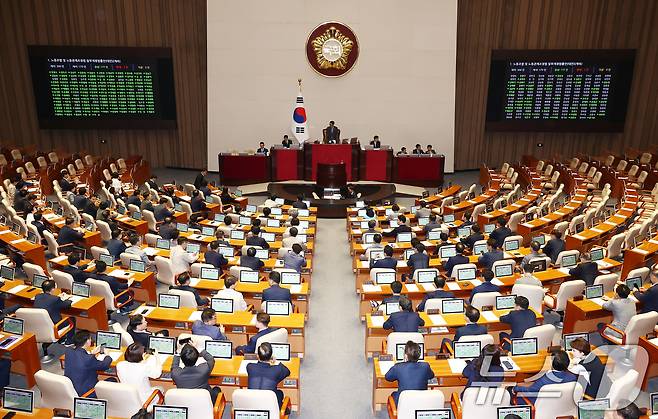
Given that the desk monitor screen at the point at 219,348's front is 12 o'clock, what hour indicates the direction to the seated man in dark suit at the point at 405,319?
The seated man in dark suit is roughly at 9 o'clock from the desk monitor screen.

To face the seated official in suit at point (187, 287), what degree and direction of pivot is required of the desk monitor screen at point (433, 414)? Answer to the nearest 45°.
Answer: approximately 135° to its right

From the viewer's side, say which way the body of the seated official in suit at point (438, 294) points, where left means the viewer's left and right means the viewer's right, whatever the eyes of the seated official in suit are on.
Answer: facing away from the viewer

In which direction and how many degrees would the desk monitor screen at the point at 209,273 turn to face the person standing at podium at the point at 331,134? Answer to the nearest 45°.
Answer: approximately 135° to its left

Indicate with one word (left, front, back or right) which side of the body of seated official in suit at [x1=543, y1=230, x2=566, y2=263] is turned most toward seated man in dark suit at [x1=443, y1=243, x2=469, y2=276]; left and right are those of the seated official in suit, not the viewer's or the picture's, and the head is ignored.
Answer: left

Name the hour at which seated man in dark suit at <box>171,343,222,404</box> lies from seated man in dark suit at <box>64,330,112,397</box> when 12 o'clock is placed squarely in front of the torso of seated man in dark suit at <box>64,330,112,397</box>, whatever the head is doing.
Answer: seated man in dark suit at <box>171,343,222,404</box> is roughly at 3 o'clock from seated man in dark suit at <box>64,330,112,397</box>.

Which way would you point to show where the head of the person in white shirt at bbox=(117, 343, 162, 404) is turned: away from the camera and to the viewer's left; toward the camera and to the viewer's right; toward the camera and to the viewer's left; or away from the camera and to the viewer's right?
away from the camera and to the viewer's right

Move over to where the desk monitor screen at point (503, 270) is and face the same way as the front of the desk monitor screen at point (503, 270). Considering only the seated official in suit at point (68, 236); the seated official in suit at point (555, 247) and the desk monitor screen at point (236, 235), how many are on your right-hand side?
2

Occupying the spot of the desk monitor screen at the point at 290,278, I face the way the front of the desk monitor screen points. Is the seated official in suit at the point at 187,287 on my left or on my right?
on my right

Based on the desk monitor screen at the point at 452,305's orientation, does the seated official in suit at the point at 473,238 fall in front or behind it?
behind

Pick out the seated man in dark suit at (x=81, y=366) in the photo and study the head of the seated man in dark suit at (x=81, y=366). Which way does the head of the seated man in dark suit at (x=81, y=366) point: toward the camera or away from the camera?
away from the camera

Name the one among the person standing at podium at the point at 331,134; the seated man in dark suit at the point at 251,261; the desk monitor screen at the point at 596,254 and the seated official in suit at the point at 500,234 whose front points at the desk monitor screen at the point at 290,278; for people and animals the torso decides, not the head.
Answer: the person standing at podium

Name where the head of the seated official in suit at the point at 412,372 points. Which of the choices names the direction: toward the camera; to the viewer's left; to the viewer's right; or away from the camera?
away from the camera
